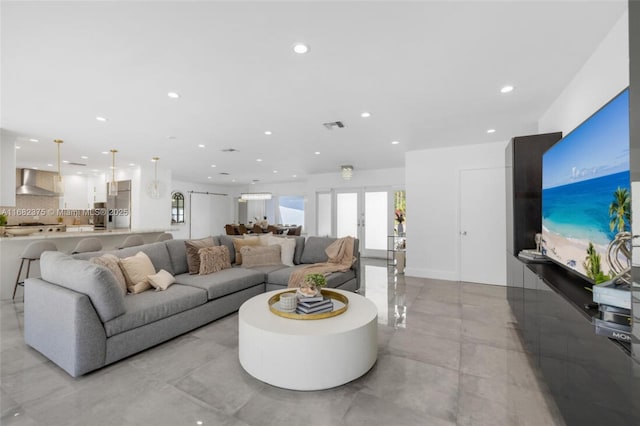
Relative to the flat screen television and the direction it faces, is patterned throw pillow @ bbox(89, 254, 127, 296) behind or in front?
in front

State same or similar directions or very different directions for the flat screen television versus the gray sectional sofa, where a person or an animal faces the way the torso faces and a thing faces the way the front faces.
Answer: very different directions

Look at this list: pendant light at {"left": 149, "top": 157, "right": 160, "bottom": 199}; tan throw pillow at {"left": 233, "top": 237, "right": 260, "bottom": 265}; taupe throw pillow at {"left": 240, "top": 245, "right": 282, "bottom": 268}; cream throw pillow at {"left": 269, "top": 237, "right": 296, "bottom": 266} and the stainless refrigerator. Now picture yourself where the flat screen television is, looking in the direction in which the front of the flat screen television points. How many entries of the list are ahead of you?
5

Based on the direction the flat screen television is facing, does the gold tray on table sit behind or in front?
in front

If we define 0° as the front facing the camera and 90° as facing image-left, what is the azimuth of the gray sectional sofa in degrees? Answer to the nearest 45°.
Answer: approximately 315°

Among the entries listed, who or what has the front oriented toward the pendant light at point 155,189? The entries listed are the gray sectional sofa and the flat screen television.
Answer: the flat screen television

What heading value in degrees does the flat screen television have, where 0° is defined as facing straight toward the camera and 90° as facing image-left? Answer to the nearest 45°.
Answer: approximately 90°

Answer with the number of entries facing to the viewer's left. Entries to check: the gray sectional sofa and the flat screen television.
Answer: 1

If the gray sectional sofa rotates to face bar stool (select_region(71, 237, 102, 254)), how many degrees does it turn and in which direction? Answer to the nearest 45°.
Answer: approximately 135° to its left

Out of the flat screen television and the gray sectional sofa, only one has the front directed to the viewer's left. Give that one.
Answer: the flat screen television

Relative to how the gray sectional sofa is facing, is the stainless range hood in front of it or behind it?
behind

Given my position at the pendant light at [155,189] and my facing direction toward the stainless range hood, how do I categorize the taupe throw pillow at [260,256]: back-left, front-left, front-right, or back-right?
back-left
